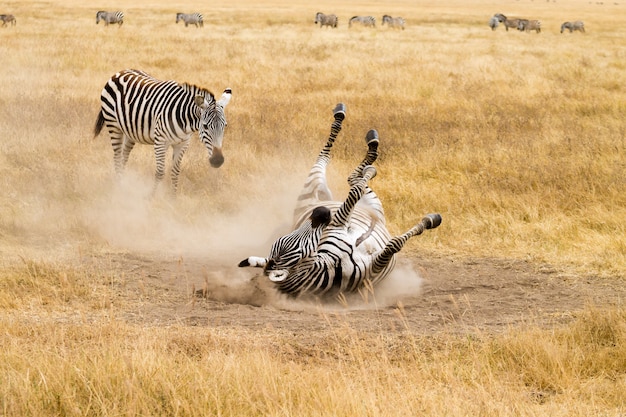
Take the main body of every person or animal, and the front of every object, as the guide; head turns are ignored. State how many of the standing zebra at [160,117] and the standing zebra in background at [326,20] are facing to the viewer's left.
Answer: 1

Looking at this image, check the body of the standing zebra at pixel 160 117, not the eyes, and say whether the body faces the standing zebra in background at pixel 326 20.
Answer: no

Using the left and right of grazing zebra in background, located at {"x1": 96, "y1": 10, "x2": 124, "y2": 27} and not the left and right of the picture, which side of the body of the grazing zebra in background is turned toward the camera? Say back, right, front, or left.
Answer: left

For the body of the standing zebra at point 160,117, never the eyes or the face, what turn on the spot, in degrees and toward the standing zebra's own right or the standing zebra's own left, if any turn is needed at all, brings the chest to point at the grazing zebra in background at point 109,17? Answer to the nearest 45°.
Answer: approximately 135° to the standing zebra's own left

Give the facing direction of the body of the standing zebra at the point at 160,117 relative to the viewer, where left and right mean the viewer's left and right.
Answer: facing the viewer and to the right of the viewer

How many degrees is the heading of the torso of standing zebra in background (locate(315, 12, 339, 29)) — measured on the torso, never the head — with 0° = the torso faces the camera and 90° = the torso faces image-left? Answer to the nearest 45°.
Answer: approximately 90°

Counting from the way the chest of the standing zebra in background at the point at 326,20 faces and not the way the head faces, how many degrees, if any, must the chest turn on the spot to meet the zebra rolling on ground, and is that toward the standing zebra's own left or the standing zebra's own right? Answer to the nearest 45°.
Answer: approximately 90° to the standing zebra's own left

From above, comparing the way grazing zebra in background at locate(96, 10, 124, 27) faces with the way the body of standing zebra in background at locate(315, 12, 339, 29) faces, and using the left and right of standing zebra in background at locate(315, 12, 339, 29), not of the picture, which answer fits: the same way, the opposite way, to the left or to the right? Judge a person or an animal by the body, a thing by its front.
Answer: the same way

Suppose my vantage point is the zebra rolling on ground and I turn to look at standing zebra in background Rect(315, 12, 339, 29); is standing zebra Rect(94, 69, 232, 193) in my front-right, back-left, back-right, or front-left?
front-left

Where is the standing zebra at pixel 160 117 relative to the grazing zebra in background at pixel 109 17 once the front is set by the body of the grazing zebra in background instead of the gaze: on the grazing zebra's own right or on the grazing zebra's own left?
on the grazing zebra's own left

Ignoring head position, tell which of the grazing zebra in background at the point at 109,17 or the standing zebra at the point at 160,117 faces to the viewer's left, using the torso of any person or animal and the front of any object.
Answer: the grazing zebra in background

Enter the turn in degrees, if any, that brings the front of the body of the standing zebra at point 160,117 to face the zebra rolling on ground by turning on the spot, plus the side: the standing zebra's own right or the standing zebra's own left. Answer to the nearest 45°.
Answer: approximately 45° to the standing zebra's own right
